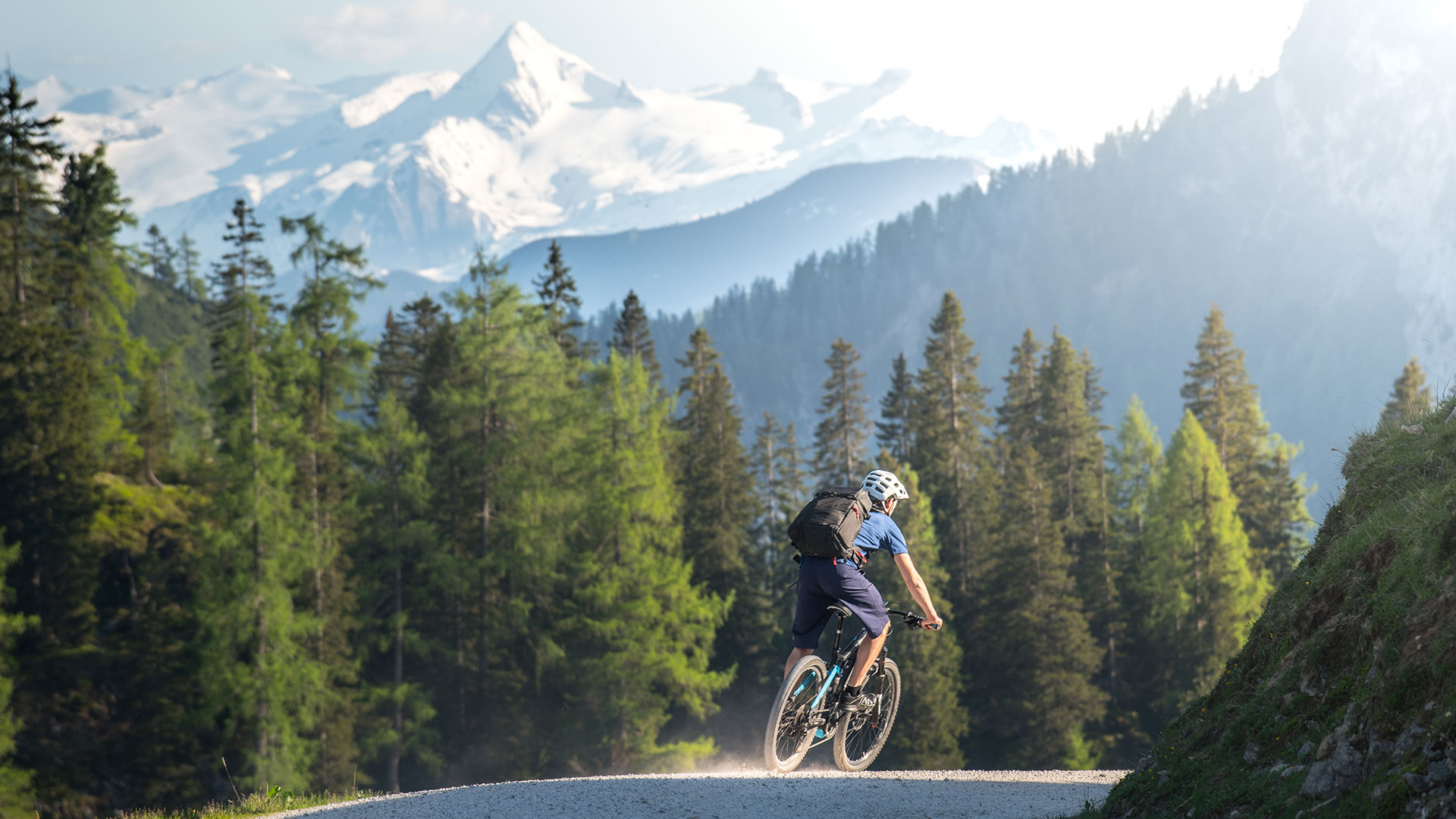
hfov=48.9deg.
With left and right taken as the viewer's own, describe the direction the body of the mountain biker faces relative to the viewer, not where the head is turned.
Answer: facing away from the viewer and to the right of the viewer

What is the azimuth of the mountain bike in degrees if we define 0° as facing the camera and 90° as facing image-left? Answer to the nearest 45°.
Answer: approximately 225°

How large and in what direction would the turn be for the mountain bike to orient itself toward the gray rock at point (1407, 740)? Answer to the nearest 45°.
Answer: approximately 90° to its right

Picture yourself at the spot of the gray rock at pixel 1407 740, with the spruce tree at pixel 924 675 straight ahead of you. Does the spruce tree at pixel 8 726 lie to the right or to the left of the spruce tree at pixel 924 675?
left

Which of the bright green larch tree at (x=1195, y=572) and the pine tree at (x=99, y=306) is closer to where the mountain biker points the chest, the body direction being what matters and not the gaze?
the bright green larch tree

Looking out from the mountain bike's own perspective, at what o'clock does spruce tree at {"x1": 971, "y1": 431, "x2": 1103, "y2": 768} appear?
The spruce tree is roughly at 11 o'clock from the mountain bike.

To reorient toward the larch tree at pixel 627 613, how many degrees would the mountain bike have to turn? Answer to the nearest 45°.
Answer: approximately 45° to its left
